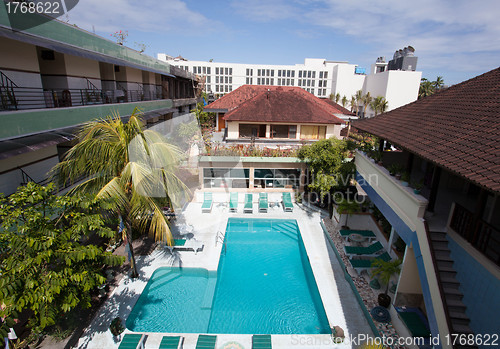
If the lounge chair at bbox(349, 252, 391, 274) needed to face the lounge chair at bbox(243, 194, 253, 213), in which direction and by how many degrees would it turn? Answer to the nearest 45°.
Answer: approximately 45° to its right

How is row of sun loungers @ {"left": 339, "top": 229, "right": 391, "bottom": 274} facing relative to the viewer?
to the viewer's left

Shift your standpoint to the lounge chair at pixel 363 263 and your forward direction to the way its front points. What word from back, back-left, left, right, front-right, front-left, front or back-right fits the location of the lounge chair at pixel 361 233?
right

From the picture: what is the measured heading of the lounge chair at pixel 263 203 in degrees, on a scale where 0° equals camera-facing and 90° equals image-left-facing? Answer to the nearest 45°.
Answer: approximately 0°

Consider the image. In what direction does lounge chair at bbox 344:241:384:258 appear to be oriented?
to the viewer's left

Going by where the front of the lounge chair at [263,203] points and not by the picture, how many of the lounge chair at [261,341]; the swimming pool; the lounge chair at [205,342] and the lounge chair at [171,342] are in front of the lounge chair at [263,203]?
4

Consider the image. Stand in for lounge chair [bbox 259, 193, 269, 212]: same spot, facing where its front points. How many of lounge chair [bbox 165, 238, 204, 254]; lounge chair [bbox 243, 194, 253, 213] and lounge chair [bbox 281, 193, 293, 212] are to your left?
1

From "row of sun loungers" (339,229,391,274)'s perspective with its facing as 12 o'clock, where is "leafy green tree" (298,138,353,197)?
The leafy green tree is roughly at 2 o'clock from the row of sun loungers.

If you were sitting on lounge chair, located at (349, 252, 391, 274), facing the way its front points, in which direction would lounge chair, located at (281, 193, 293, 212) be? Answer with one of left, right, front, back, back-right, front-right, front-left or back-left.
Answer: front-right

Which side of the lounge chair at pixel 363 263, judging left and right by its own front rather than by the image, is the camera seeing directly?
left

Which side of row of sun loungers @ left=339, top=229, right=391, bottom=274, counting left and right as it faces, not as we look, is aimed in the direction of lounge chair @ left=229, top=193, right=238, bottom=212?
front

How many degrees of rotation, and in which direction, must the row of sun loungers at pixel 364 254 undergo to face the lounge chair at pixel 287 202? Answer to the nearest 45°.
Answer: approximately 45° to its right

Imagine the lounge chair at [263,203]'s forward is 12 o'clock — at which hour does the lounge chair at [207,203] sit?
the lounge chair at [207,203] is roughly at 3 o'clock from the lounge chair at [263,203].

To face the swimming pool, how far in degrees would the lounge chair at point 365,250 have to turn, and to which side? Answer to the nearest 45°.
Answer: approximately 45° to its left
